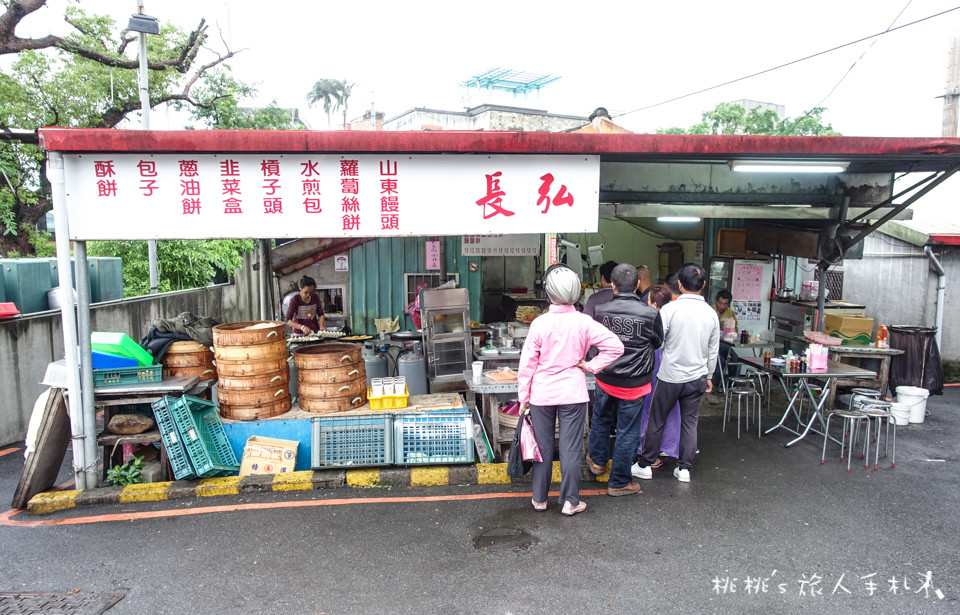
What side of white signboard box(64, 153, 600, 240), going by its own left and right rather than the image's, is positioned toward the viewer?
front

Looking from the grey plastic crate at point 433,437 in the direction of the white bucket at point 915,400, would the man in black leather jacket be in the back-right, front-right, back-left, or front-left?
front-right

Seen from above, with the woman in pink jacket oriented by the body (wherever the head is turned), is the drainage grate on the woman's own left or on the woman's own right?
on the woman's own left

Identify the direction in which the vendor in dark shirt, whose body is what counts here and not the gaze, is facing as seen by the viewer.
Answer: toward the camera

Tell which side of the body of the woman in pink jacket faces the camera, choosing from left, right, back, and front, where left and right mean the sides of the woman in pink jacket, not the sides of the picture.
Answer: back

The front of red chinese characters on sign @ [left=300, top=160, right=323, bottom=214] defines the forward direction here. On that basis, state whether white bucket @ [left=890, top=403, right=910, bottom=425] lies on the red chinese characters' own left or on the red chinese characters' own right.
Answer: on the red chinese characters' own left

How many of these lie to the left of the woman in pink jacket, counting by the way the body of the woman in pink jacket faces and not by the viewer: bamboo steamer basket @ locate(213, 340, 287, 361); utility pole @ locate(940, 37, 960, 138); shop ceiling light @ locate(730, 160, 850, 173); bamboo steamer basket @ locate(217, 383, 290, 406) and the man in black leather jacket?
2

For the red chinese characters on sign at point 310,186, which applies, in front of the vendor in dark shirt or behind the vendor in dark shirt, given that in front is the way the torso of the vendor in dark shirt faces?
in front

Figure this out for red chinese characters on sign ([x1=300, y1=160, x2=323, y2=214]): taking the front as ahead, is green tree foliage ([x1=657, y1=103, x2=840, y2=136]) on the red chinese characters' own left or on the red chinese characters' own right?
on the red chinese characters' own left

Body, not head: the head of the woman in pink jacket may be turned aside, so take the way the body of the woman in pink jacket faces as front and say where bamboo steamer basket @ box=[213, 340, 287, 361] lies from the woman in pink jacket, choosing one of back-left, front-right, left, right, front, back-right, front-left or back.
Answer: left

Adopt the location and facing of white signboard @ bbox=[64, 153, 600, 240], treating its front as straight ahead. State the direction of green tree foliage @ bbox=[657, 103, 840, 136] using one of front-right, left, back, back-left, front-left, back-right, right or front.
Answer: back-left

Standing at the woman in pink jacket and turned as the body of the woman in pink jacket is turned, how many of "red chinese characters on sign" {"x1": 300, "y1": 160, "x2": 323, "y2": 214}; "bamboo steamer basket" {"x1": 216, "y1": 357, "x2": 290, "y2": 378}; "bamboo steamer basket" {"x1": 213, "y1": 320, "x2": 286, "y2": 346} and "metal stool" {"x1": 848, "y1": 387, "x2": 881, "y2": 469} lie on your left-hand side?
3

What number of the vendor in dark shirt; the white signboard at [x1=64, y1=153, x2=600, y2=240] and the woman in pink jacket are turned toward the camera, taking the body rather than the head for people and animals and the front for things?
2

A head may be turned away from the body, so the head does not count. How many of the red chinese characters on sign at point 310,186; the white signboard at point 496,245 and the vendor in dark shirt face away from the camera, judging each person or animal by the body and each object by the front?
0

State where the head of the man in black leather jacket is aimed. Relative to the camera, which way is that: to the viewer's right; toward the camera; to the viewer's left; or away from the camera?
away from the camera
